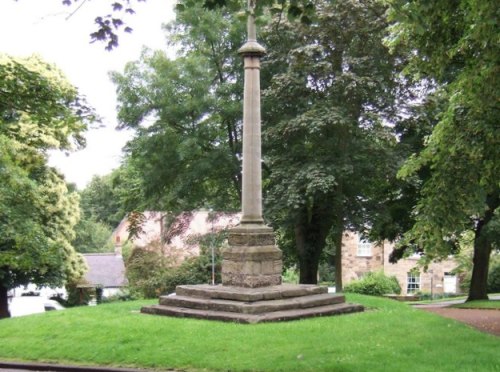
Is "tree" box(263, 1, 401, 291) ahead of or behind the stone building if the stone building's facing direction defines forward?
ahead

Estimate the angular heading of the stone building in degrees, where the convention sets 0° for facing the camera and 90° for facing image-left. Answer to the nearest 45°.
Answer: approximately 0°

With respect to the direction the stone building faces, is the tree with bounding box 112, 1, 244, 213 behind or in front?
in front

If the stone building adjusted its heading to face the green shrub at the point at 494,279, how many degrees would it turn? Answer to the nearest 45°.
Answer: approximately 45° to its left

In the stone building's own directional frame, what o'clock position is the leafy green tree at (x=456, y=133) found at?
The leafy green tree is roughly at 12 o'clock from the stone building.
